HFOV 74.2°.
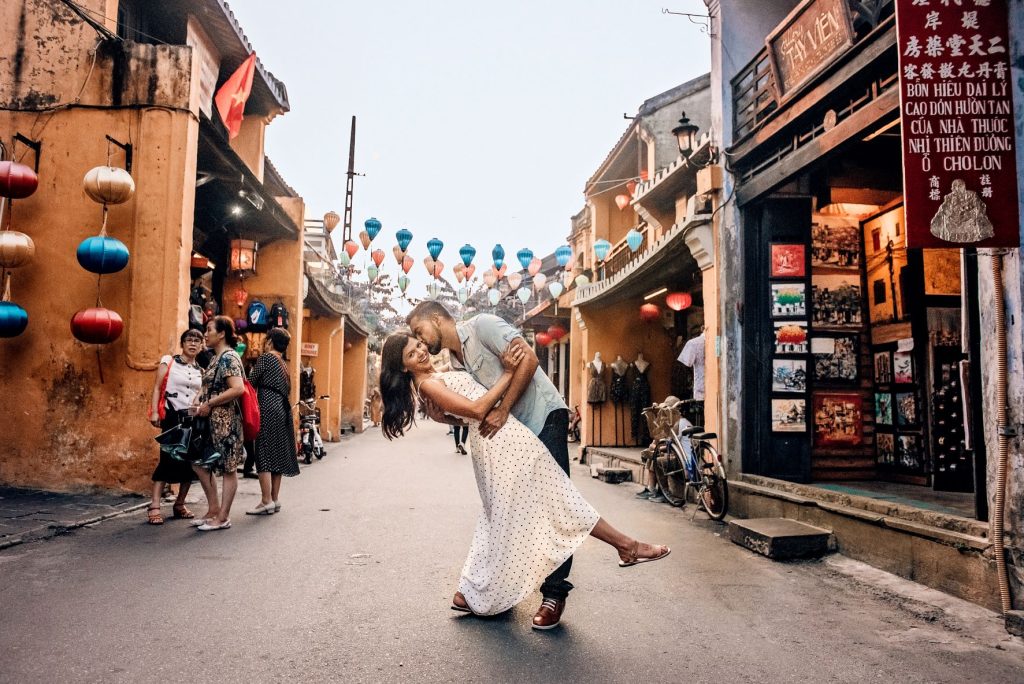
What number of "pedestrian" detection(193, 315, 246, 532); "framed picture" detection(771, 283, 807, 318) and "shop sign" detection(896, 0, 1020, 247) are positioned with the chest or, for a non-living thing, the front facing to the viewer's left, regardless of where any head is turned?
1

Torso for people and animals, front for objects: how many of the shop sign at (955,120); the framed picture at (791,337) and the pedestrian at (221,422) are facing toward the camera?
2

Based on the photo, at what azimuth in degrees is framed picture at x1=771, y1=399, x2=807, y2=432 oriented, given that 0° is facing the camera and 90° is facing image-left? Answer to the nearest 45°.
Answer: approximately 0°

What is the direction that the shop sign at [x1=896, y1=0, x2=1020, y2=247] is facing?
toward the camera

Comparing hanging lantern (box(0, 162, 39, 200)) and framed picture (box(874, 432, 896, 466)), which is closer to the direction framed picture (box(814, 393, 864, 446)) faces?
the hanging lantern

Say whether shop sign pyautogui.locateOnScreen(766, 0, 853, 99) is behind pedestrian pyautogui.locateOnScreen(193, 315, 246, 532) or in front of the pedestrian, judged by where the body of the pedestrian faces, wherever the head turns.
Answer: behind

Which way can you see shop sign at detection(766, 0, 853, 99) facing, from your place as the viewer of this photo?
facing the viewer and to the left of the viewer

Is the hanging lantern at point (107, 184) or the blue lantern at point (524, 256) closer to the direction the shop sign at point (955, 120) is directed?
the hanging lantern

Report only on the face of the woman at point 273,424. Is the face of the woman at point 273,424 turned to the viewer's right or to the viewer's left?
to the viewer's left

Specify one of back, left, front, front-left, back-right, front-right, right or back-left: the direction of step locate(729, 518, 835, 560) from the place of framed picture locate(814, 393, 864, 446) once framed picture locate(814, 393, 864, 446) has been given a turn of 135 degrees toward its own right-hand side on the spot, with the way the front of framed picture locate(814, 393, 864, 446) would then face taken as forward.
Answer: back-left

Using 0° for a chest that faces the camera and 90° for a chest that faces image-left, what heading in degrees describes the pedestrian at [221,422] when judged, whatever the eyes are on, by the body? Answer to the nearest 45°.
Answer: approximately 90°
